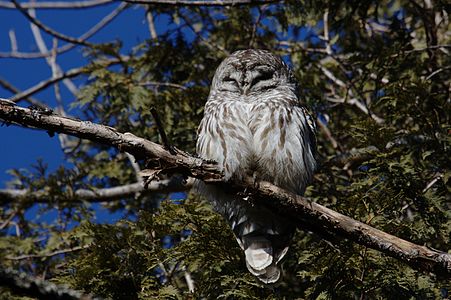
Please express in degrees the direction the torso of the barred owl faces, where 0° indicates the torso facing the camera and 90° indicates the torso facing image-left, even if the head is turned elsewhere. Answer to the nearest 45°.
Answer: approximately 0°
